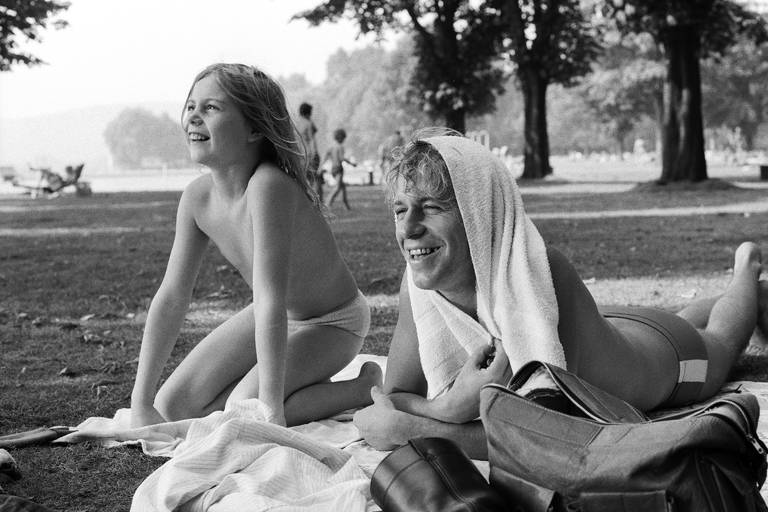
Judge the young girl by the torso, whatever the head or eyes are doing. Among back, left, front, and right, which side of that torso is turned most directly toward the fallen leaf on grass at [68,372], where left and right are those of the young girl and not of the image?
right

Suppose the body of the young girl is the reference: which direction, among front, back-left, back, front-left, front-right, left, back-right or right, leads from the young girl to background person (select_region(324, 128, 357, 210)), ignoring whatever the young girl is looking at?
back-right

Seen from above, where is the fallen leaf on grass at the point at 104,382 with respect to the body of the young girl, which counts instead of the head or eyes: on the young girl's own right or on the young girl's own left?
on the young girl's own right

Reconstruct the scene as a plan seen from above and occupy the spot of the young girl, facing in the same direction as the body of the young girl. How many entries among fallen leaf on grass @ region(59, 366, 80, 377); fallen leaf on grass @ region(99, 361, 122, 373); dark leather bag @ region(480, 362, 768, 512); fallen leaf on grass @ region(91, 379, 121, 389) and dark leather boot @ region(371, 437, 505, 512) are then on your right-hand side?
3

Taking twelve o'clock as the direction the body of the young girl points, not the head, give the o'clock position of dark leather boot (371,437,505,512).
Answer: The dark leather boot is roughly at 10 o'clock from the young girl.

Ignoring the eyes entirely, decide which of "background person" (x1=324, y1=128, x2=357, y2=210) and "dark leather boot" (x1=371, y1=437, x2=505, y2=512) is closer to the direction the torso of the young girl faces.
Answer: the dark leather boot

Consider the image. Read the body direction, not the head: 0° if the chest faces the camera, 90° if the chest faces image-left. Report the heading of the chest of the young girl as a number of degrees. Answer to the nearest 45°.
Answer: approximately 45°
